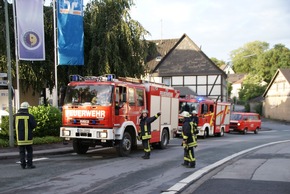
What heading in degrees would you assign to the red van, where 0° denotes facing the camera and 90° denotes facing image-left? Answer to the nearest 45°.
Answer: approximately 45°

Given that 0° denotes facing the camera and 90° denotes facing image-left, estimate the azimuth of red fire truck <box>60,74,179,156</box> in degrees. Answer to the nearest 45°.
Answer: approximately 45°

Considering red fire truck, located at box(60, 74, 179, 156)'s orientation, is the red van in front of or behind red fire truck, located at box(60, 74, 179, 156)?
behind

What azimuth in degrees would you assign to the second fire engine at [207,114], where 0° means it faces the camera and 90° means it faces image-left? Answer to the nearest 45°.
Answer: approximately 45°

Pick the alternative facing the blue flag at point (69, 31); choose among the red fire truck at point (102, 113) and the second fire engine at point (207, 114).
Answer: the second fire engine
